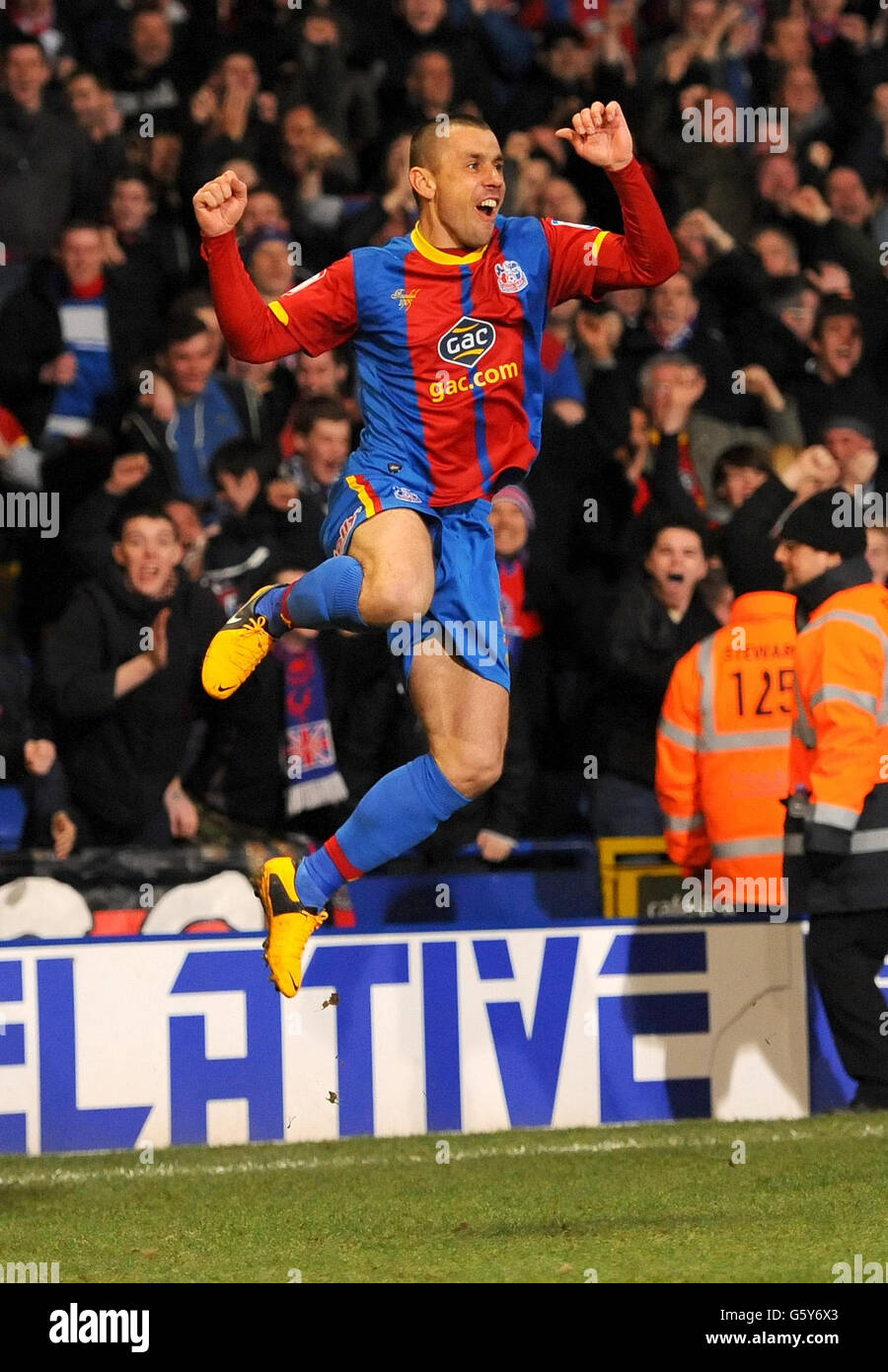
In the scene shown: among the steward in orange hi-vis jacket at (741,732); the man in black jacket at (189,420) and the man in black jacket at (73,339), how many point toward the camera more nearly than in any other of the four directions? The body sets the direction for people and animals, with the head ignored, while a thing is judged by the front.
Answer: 2

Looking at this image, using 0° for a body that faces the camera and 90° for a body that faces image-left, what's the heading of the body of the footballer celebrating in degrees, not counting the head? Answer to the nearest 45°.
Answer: approximately 315°

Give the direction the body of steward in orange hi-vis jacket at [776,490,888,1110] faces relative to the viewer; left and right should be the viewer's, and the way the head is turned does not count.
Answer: facing to the left of the viewer

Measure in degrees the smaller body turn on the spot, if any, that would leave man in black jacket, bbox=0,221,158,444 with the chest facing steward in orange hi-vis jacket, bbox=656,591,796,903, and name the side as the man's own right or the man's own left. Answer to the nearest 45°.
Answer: approximately 45° to the man's own left

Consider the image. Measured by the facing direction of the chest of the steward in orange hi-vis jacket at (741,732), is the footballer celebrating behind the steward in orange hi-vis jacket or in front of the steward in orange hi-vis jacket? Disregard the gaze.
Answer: behind

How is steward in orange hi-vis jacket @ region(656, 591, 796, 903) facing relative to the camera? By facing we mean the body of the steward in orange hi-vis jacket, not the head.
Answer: away from the camera

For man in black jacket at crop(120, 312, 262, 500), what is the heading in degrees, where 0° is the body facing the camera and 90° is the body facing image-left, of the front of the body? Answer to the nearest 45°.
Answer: approximately 0°
